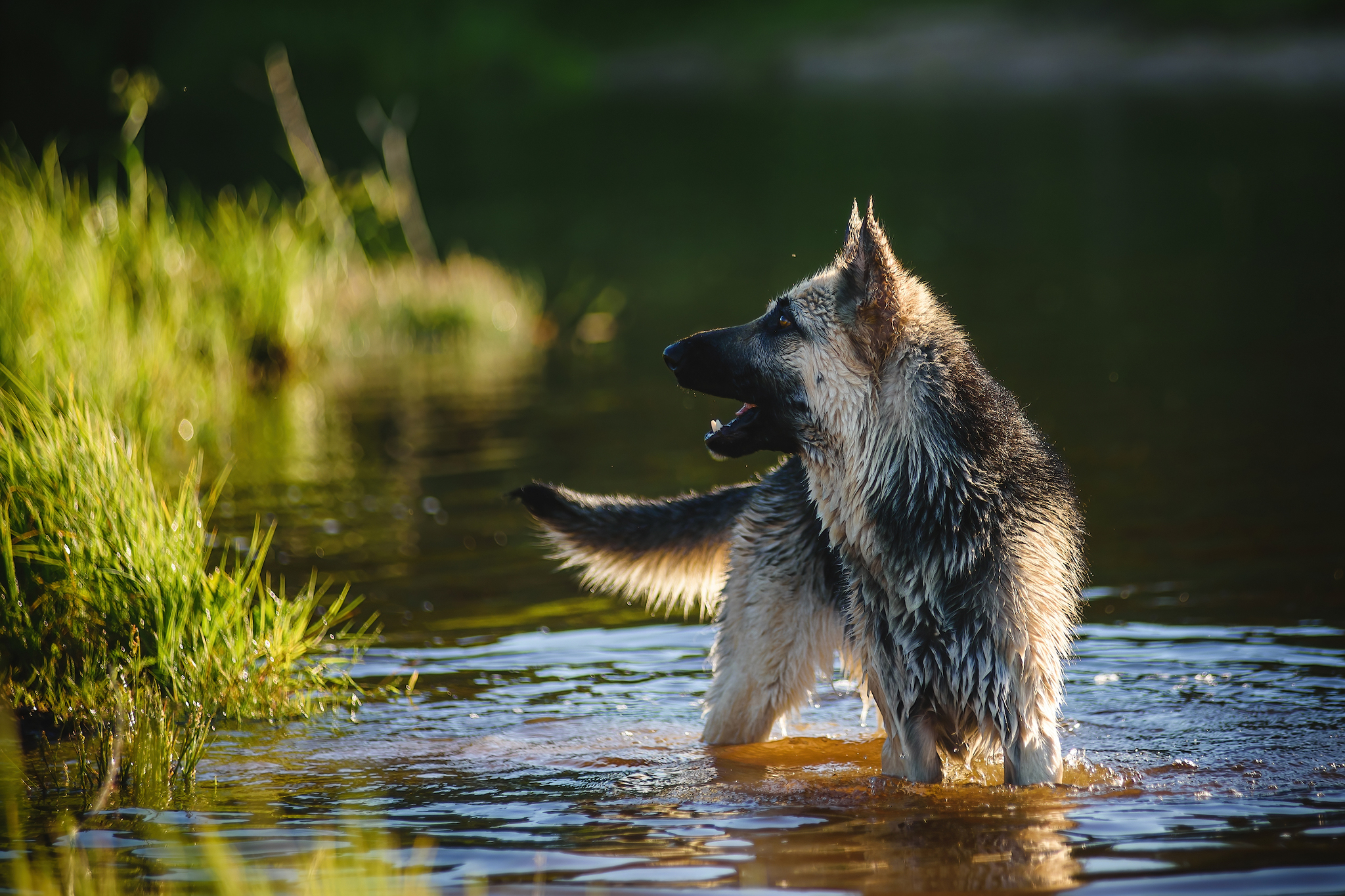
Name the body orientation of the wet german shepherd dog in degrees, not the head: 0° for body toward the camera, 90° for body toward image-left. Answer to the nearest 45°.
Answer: approximately 315°
